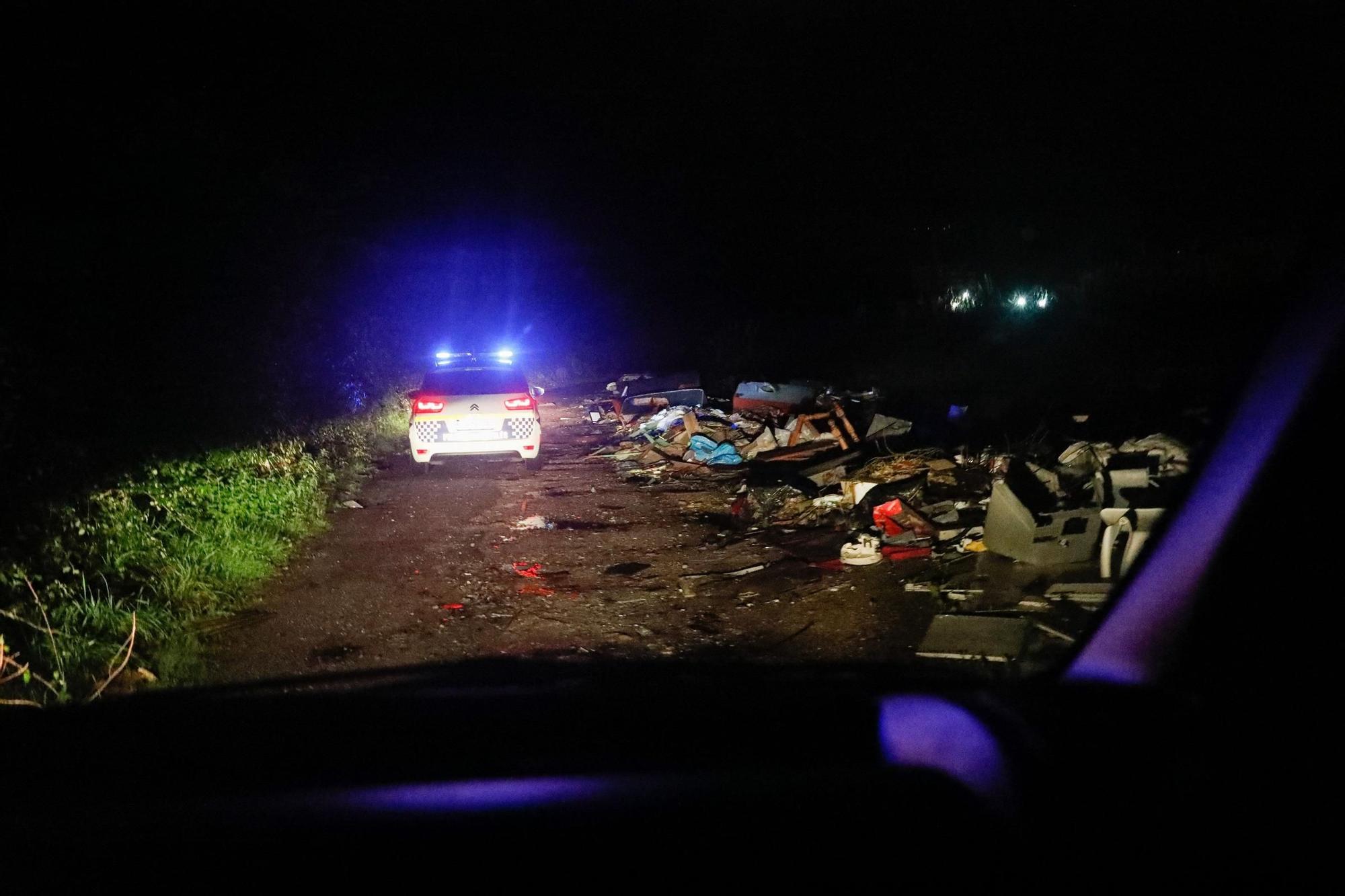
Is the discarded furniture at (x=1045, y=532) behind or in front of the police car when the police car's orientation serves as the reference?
behind

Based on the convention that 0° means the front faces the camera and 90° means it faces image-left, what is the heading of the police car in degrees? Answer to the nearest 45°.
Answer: approximately 180°

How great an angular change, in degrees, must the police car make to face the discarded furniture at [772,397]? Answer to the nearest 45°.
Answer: approximately 45° to its right

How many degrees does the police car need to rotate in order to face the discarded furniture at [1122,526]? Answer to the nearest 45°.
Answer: approximately 135° to its right

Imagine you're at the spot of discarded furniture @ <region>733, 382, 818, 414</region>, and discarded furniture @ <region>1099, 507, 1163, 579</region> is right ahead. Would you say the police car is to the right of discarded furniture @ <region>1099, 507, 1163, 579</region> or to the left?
right
